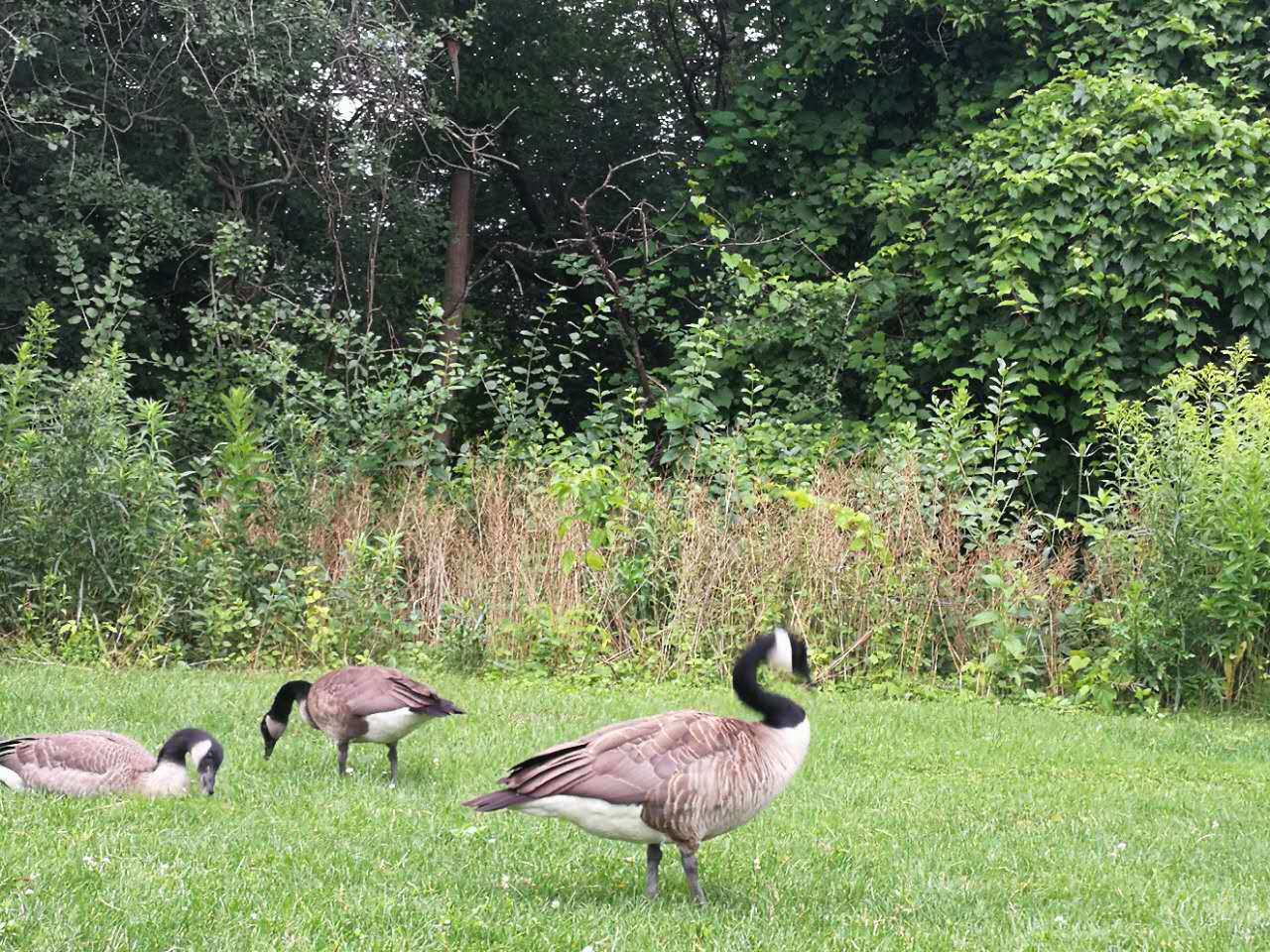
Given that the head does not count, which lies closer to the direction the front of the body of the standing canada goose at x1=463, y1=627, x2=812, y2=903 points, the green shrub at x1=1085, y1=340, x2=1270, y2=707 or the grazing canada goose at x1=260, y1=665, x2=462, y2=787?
the green shrub

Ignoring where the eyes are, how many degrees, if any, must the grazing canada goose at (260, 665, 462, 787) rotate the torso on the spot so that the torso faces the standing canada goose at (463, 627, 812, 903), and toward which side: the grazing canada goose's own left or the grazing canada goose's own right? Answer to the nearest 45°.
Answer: approximately 135° to the grazing canada goose's own left

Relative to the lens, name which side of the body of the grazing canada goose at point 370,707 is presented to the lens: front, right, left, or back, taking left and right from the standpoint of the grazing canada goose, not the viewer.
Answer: left

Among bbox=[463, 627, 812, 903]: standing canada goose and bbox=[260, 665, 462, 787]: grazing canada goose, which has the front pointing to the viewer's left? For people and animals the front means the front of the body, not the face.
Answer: the grazing canada goose

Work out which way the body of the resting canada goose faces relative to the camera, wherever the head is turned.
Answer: to the viewer's right

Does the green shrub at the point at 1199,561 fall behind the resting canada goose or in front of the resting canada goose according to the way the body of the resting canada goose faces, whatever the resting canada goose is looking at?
in front

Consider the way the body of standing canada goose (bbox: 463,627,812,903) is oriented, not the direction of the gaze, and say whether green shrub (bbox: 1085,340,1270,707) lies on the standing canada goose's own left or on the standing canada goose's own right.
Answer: on the standing canada goose's own left

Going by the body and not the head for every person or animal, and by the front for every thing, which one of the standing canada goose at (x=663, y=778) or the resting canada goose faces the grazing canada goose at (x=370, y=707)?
the resting canada goose

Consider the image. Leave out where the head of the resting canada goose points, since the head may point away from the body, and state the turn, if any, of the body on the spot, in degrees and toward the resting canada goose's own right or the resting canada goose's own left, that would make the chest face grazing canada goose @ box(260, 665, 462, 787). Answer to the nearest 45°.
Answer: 0° — it already faces it

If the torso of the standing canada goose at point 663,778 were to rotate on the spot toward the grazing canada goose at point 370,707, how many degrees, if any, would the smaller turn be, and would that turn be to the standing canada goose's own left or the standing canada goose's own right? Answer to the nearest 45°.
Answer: approximately 135° to the standing canada goose's own left

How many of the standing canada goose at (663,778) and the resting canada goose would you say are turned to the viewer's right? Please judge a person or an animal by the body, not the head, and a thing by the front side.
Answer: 2

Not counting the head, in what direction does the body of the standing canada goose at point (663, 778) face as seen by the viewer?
to the viewer's right

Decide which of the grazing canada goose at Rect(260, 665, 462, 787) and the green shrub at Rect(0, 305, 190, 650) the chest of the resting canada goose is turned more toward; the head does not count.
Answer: the grazing canada goose

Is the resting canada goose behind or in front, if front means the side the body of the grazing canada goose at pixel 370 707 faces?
in front
